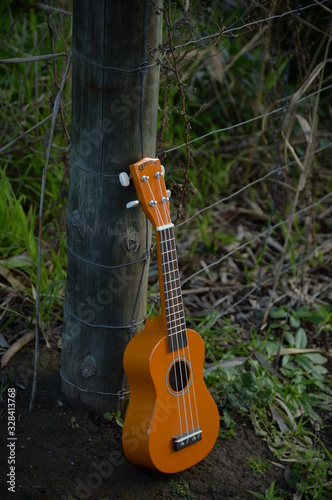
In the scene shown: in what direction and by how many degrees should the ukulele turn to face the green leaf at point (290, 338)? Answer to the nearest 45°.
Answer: approximately 90° to its left

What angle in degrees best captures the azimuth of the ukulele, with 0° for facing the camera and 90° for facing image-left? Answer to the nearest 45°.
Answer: approximately 315°

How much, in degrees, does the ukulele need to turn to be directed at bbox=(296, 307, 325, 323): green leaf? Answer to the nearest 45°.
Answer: approximately 90° to its left

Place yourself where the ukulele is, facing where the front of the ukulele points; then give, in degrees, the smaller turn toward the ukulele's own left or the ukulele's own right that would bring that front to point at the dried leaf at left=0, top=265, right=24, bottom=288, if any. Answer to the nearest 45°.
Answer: approximately 180°
